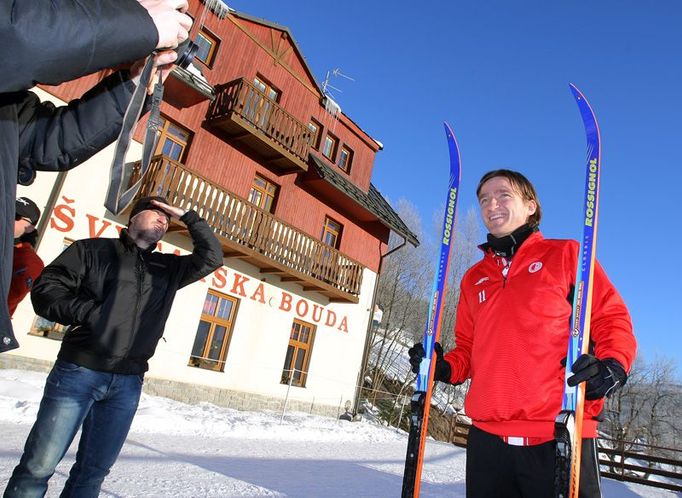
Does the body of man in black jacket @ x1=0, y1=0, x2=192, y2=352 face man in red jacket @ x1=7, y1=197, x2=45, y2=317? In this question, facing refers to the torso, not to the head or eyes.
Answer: no

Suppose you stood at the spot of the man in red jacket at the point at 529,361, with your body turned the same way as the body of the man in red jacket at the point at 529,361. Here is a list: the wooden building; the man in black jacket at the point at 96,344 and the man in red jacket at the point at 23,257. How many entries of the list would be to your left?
0

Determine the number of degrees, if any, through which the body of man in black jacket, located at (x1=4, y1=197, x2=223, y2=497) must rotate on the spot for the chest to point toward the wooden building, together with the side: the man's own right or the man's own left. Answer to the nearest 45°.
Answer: approximately 135° to the man's own left

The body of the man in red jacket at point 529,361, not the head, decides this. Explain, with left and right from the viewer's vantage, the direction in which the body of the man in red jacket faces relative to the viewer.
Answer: facing the viewer and to the left of the viewer

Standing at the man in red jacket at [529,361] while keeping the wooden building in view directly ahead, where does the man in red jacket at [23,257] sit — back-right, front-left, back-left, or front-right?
front-left

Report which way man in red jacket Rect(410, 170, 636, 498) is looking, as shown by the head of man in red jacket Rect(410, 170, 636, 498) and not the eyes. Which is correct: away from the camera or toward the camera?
toward the camera

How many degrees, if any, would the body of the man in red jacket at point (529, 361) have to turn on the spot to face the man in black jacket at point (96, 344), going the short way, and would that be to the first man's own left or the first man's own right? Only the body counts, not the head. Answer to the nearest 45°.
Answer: approximately 45° to the first man's own right

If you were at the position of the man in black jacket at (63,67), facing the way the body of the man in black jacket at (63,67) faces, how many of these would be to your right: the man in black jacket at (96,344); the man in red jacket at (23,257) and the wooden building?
0

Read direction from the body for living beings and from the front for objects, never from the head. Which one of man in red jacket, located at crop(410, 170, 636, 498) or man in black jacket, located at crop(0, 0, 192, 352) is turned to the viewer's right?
the man in black jacket

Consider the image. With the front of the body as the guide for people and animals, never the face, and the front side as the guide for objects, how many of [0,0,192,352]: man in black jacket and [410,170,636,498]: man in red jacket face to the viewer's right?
1

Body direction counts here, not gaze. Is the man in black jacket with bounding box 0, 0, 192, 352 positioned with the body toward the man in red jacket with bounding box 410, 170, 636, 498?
yes

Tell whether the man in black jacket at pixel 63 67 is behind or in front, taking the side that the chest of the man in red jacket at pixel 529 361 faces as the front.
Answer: in front

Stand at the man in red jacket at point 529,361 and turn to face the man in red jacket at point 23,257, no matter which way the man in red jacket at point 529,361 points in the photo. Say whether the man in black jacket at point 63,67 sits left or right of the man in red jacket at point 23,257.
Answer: left

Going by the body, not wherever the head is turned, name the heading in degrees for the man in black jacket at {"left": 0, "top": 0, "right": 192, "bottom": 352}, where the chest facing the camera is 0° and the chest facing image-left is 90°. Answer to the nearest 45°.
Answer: approximately 270°

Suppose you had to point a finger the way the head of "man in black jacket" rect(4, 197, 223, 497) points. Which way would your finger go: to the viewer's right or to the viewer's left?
to the viewer's right

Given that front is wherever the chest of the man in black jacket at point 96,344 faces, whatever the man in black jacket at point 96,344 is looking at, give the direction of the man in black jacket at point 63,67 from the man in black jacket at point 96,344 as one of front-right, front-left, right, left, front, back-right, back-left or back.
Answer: front-right
